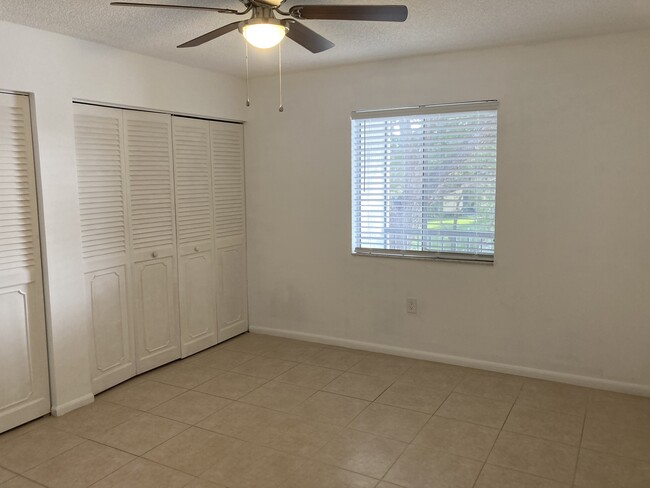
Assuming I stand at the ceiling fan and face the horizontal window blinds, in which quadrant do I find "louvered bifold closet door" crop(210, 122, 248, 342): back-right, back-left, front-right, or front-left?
front-left

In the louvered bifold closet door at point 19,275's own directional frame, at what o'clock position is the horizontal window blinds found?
The horizontal window blinds is roughly at 11 o'clock from the louvered bifold closet door.

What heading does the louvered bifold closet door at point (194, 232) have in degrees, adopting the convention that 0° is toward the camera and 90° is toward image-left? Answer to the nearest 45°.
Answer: approximately 315°

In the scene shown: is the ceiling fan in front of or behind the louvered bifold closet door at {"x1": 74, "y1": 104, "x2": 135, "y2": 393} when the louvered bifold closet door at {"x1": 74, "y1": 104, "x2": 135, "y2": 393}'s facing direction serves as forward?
in front

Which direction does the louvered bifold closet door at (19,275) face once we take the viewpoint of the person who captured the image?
facing the viewer and to the right of the viewer

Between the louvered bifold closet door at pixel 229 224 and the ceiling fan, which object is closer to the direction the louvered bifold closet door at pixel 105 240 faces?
the ceiling fan

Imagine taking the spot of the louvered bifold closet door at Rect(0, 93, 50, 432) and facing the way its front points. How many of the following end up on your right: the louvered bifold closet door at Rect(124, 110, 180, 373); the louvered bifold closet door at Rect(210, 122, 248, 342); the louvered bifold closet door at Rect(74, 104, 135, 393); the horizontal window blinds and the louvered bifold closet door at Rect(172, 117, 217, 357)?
0

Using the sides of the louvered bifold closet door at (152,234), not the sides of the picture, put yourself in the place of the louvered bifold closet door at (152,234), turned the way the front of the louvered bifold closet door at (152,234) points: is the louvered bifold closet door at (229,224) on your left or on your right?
on your left

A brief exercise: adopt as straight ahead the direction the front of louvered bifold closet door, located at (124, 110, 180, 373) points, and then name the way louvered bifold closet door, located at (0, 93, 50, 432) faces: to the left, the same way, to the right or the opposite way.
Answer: the same way

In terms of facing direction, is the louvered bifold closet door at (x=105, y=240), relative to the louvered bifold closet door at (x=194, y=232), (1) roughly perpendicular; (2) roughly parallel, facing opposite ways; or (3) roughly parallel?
roughly parallel

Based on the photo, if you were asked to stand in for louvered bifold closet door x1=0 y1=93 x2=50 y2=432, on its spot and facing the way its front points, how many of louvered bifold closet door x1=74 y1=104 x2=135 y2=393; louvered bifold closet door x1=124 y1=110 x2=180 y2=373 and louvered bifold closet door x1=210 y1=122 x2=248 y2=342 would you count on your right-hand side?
0

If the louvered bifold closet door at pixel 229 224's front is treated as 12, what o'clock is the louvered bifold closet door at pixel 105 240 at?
the louvered bifold closet door at pixel 105 240 is roughly at 3 o'clock from the louvered bifold closet door at pixel 229 224.

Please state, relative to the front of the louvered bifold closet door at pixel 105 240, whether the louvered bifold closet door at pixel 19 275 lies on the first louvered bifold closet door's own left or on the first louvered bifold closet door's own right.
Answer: on the first louvered bifold closet door's own right

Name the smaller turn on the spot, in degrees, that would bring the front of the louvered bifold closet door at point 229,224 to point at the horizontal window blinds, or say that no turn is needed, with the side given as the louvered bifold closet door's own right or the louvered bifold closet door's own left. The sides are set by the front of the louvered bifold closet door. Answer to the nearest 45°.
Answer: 0° — it already faces it

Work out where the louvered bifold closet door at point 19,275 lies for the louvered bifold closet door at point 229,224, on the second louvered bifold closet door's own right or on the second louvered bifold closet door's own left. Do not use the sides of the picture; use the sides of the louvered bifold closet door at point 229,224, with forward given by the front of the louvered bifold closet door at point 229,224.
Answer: on the second louvered bifold closet door's own right

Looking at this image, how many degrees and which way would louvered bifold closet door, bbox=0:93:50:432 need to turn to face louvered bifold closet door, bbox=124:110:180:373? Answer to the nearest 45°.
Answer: approximately 90° to its left

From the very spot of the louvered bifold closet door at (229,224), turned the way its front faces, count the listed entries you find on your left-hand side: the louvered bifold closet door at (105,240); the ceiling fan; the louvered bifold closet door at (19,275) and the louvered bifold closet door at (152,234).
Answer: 0
